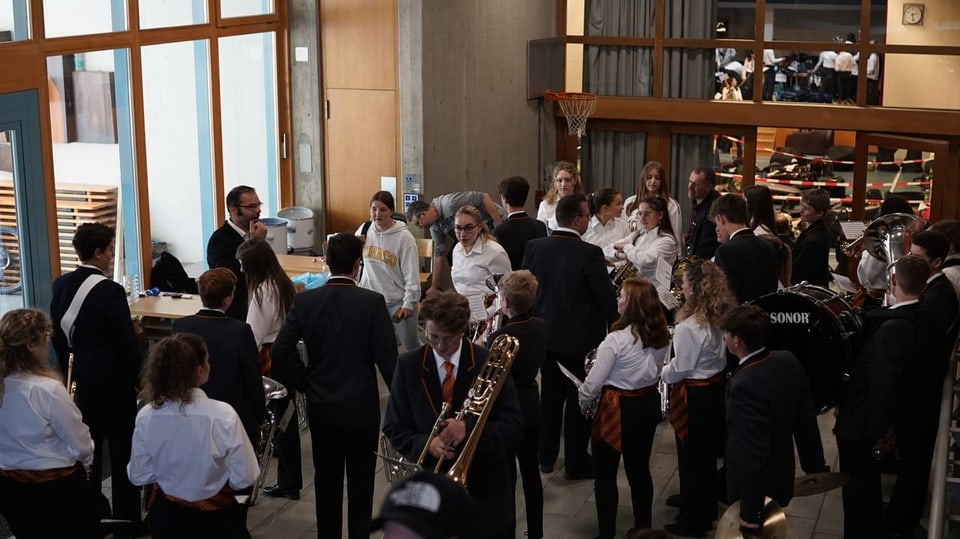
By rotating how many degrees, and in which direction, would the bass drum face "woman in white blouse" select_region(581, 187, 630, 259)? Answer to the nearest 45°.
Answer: approximately 90° to its right

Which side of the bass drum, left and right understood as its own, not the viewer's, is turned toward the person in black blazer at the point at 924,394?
left

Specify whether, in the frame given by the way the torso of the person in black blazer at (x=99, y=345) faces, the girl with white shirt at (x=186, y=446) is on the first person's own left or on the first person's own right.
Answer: on the first person's own right

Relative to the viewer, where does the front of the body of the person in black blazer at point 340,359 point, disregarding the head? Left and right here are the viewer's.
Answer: facing away from the viewer

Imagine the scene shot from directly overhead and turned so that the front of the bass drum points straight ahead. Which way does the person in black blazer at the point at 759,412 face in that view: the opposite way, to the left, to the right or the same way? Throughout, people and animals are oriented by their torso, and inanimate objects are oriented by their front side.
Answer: to the right

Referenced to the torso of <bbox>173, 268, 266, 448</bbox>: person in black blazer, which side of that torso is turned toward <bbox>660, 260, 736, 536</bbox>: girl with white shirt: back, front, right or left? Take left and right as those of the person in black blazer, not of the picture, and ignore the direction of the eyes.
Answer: right

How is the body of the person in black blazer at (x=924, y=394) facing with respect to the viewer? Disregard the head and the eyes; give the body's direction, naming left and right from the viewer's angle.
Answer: facing to the left of the viewer

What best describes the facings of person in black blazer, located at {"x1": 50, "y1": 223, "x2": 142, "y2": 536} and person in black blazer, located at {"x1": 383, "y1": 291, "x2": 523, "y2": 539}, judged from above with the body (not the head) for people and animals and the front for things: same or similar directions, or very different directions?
very different directions

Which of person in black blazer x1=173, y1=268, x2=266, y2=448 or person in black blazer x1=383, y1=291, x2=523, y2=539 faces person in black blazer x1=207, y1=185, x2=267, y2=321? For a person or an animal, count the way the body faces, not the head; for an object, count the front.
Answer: person in black blazer x1=173, y1=268, x2=266, y2=448
